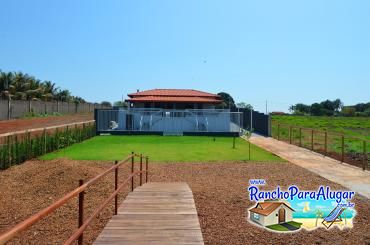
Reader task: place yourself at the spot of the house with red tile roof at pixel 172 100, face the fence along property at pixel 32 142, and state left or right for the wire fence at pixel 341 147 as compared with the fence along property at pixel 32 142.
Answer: left

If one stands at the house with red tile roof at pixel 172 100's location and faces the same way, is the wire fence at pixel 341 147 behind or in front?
in front

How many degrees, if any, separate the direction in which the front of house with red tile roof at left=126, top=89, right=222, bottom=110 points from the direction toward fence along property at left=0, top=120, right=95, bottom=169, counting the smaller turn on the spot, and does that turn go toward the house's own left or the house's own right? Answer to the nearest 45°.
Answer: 0° — it already faces it

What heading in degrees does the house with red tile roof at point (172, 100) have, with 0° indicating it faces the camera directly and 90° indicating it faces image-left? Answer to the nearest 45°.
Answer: approximately 0°
